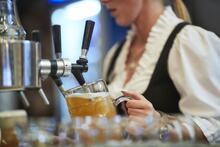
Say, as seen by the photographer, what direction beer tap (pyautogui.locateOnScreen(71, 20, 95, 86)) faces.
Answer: facing to the right of the viewer

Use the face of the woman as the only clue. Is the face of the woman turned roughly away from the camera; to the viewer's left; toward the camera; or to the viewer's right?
to the viewer's left

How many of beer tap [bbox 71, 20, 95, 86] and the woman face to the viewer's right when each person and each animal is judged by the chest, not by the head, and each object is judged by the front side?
1

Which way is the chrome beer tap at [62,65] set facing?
to the viewer's right

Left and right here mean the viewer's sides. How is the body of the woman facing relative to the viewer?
facing the viewer and to the left of the viewer
